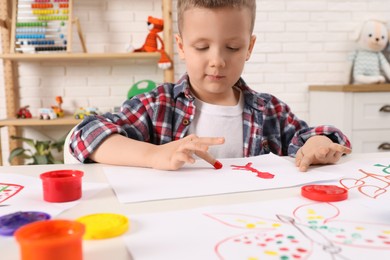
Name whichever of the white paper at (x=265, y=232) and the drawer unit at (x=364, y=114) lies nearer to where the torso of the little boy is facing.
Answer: the white paper

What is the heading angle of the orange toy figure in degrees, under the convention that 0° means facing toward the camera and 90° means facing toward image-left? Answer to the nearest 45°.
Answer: approximately 45°

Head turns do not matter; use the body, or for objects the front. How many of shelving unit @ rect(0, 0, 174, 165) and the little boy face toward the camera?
2

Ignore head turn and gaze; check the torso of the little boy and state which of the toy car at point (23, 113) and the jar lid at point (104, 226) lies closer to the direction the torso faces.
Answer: the jar lid

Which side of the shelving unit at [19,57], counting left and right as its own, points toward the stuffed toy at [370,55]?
left

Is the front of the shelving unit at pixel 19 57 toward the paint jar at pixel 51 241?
yes
